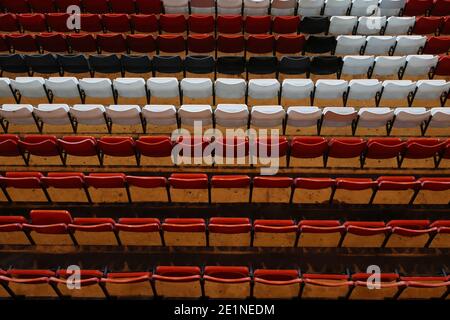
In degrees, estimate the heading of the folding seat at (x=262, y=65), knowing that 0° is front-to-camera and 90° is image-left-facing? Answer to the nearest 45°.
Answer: approximately 0°

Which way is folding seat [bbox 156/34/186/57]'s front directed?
toward the camera

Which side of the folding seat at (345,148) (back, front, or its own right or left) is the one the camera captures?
front

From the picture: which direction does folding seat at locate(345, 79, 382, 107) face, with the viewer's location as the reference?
facing the viewer

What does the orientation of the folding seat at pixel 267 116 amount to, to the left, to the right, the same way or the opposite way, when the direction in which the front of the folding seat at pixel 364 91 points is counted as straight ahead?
the same way

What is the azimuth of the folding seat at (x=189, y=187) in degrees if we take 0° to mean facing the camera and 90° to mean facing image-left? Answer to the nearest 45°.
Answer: approximately 0°

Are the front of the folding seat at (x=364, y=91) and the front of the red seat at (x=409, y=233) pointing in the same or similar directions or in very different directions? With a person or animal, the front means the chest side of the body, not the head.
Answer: same or similar directions
